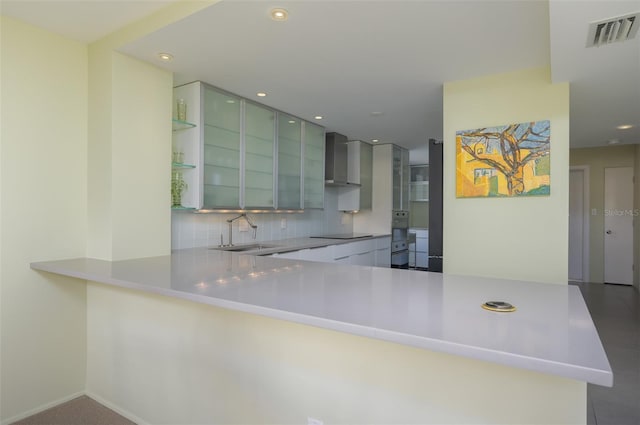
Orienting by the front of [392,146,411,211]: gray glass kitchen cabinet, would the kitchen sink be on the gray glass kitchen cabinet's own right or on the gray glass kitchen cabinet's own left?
on the gray glass kitchen cabinet's own right

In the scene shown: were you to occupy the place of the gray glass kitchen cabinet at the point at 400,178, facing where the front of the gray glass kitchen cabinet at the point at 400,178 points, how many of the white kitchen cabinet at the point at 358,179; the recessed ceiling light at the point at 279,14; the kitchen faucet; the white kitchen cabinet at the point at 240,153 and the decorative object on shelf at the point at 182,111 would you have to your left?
0

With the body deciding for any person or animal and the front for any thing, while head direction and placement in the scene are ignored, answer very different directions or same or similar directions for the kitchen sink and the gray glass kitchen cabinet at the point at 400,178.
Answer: same or similar directions

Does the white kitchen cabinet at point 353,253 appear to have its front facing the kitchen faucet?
no

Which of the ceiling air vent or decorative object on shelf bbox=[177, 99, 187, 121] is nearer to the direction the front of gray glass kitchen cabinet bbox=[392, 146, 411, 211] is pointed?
the ceiling air vent

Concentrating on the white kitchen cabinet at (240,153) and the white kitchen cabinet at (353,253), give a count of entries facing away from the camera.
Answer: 0

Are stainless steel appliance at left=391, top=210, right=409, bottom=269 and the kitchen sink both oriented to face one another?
no

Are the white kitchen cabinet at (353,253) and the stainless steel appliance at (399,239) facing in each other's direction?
no

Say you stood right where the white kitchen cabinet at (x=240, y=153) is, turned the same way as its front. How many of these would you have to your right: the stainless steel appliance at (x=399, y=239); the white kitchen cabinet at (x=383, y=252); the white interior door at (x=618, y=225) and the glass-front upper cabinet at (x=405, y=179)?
0

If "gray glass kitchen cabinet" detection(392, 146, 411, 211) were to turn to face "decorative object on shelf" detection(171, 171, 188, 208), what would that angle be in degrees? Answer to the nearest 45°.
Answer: approximately 90° to its right

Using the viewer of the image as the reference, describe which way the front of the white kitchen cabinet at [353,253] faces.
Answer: facing the viewer and to the right of the viewer

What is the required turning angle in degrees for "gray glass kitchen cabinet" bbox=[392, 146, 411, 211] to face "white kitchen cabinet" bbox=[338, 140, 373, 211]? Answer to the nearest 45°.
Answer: approximately 90° to its right

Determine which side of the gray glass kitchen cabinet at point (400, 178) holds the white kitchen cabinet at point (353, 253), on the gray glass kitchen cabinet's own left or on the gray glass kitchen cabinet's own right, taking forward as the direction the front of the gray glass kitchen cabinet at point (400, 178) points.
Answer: on the gray glass kitchen cabinet's own right

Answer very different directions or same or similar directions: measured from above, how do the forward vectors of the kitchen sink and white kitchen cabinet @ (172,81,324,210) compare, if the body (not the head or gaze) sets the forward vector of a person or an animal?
same or similar directions

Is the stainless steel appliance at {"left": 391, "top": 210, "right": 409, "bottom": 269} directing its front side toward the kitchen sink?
no

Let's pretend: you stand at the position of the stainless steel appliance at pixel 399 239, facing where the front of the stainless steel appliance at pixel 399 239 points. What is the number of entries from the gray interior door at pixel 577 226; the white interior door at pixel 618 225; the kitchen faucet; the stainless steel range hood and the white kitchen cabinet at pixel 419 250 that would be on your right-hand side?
2

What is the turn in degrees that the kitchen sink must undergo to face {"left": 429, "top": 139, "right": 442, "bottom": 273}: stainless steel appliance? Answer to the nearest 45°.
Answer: approximately 45° to its left
